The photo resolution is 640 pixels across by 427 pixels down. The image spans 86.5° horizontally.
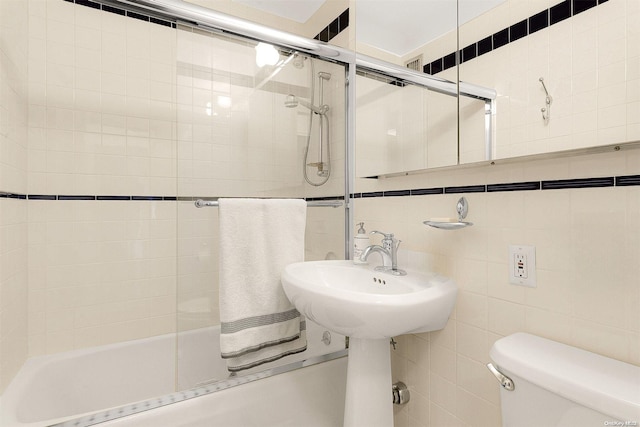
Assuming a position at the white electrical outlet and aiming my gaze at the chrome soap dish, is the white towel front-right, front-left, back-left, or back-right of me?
front-left

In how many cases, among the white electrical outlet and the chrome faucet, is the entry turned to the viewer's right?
0

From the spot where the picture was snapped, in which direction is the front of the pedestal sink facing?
facing the viewer and to the left of the viewer

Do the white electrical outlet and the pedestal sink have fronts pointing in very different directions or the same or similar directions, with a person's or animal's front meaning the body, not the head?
same or similar directions

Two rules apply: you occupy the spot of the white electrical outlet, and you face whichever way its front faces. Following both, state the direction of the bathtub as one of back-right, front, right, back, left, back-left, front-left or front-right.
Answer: front-right
